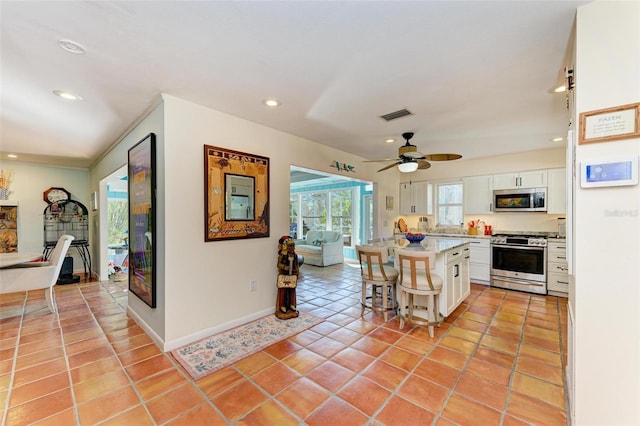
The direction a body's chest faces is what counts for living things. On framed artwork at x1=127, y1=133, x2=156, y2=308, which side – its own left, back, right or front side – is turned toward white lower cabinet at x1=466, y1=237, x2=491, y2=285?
back

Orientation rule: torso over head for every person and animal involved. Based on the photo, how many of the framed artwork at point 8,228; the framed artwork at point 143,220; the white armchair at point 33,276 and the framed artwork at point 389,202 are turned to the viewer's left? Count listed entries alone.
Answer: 2

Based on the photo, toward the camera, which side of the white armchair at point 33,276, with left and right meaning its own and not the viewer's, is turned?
left

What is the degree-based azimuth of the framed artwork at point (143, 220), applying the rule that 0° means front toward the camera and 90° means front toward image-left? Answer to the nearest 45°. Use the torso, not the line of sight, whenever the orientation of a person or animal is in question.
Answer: approximately 90°

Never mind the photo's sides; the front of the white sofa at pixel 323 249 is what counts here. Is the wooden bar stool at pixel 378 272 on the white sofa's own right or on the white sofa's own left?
on the white sofa's own left
